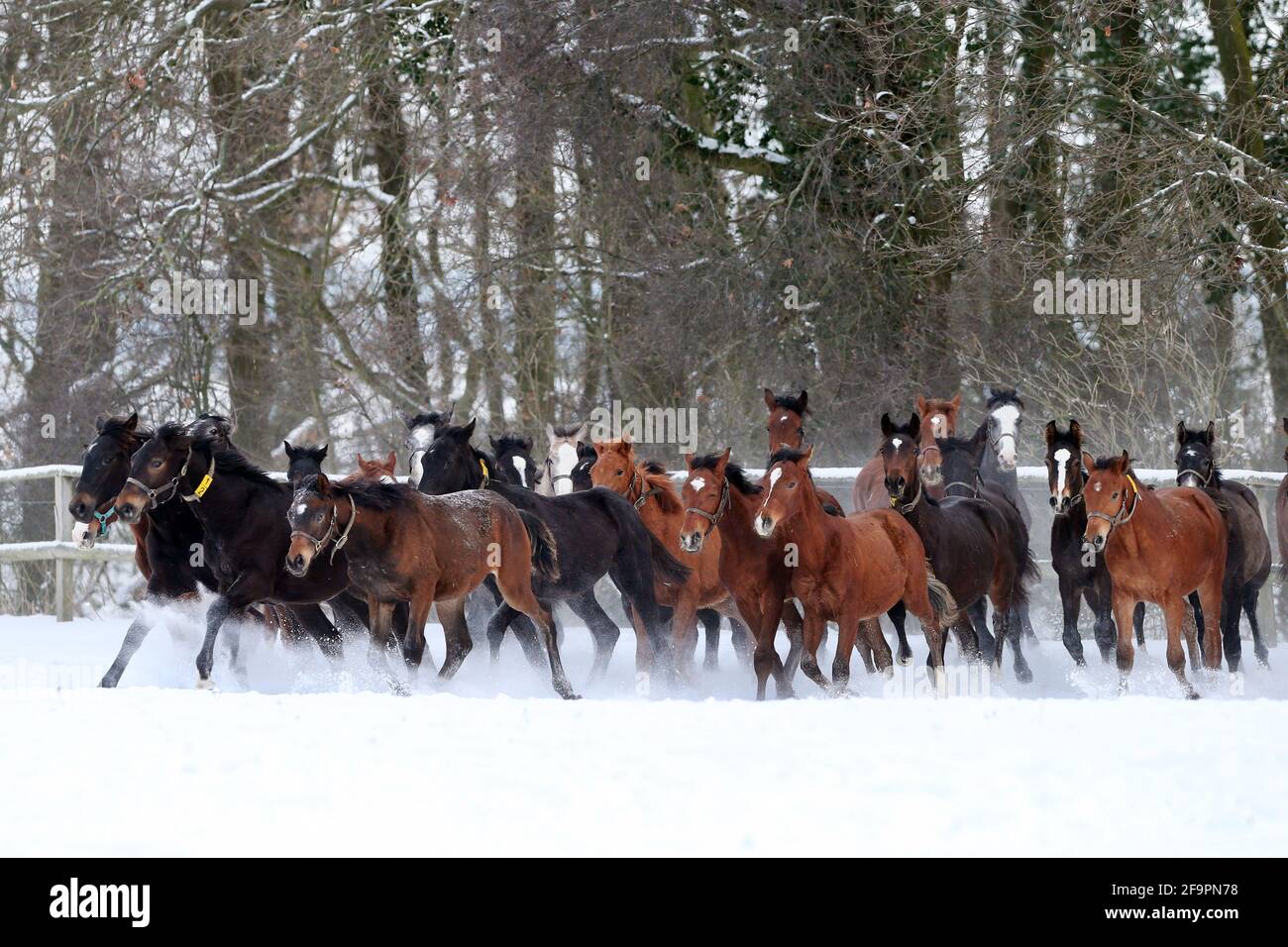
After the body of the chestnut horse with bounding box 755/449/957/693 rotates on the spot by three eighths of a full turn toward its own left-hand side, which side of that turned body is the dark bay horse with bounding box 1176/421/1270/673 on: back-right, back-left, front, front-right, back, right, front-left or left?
front-left

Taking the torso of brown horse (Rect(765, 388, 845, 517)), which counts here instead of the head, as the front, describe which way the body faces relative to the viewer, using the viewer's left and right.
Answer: facing the viewer

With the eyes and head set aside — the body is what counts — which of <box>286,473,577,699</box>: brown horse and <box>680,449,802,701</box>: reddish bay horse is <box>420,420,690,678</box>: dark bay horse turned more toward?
the brown horse

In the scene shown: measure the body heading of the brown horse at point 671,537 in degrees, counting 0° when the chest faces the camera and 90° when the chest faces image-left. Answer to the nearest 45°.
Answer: approximately 45°

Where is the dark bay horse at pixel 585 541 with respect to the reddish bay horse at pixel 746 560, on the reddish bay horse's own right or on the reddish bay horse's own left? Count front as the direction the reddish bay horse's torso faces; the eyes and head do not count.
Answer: on the reddish bay horse's own right

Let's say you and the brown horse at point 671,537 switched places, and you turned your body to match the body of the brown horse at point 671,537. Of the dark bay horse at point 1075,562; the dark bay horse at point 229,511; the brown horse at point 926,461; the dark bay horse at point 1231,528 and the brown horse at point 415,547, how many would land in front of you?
2

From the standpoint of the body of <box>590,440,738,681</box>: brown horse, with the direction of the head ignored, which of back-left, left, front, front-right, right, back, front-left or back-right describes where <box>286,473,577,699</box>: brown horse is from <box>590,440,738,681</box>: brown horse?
front

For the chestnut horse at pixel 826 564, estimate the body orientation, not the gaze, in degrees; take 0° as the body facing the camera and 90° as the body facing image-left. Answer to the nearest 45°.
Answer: approximately 45°

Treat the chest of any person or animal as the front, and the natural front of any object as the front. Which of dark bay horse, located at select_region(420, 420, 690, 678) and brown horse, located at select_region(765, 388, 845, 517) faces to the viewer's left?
the dark bay horse

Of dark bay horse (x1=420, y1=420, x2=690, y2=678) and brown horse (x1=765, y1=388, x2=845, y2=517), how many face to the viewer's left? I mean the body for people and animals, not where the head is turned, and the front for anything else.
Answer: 1

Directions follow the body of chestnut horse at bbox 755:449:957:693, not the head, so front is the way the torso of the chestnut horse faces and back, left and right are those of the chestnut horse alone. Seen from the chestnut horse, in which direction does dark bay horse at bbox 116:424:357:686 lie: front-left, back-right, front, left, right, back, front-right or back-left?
front-right

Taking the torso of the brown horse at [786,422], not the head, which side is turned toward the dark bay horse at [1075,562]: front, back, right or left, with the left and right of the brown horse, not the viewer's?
left

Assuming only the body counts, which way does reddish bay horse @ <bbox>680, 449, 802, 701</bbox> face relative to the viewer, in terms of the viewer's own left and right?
facing the viewer and to the left of the viewer

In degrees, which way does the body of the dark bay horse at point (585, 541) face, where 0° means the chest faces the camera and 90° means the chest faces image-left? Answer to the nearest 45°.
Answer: approximately 90°
